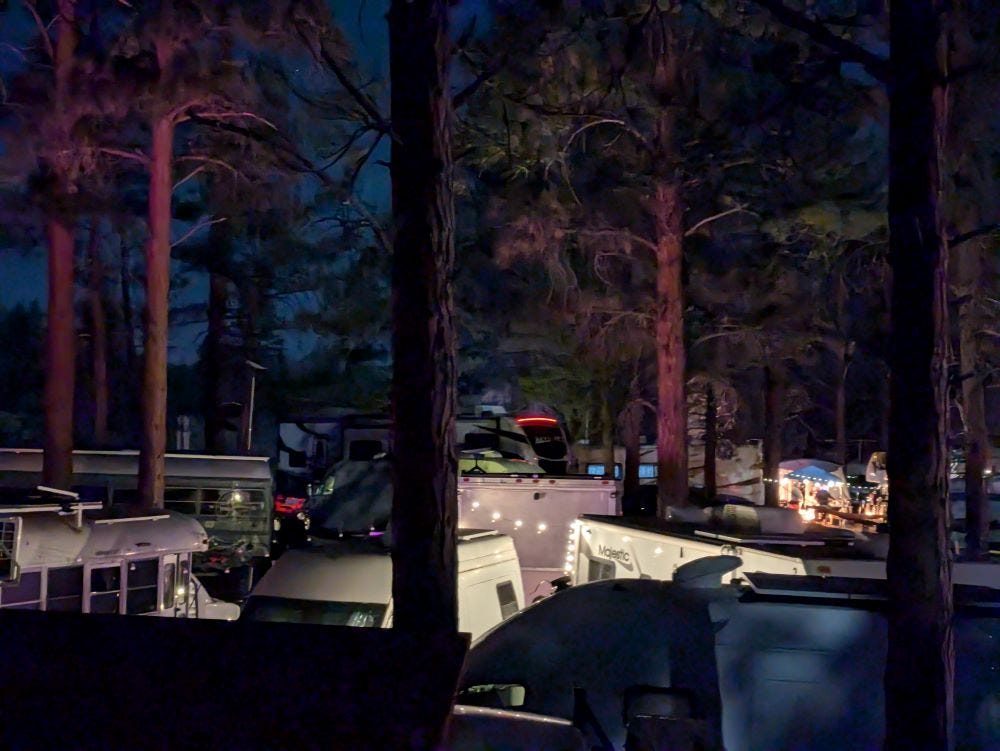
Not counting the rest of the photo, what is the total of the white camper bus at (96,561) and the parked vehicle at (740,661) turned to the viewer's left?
1

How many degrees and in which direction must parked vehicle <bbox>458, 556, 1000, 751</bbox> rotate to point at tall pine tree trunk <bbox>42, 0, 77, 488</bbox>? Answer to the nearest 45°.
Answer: approximately 45° to its right

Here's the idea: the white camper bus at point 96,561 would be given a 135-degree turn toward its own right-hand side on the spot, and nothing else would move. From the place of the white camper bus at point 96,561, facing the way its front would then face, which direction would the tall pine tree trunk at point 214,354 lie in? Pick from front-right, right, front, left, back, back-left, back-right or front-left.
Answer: back-right

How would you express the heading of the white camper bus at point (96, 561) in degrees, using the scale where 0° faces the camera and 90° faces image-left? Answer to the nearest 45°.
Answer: approximately 270°

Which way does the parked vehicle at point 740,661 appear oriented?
to the viewer's left

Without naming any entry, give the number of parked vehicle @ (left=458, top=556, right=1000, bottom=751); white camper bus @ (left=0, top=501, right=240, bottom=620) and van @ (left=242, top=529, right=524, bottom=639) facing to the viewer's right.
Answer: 1

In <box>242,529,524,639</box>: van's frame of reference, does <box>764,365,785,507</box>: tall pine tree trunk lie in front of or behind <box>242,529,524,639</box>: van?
behind

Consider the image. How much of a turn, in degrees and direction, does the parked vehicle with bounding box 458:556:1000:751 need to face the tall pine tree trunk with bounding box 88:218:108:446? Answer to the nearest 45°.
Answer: approximately 45° to its right

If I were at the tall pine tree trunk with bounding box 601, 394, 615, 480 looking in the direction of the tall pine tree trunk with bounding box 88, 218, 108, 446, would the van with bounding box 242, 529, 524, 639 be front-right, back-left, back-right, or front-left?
front-left

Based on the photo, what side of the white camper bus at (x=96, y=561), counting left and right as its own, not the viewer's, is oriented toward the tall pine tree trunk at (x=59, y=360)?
left

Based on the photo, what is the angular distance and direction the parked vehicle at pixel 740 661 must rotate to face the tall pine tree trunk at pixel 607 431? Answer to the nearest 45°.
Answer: approximately 90° to its right

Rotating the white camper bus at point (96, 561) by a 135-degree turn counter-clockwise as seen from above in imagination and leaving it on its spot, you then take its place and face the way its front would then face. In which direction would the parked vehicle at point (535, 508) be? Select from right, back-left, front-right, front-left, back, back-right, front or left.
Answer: back-right

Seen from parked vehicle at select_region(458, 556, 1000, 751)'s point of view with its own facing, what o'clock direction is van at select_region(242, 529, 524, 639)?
The van is roughly at 1 o'clock from the parked vehicle.

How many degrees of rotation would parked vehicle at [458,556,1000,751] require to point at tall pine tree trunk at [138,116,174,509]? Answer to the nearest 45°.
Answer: approximately 45° to its right

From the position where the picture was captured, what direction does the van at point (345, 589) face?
facing the viewer and to the left of the viewer
